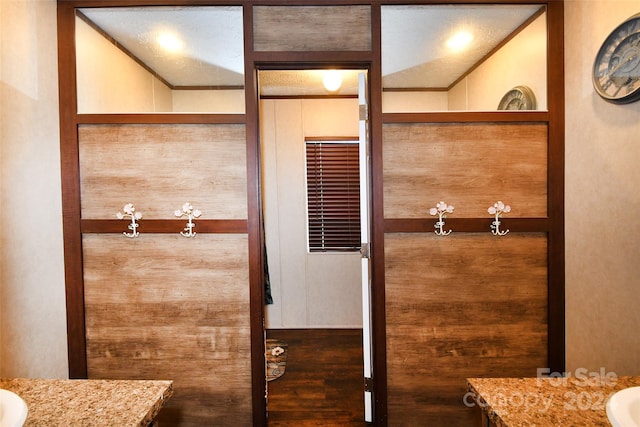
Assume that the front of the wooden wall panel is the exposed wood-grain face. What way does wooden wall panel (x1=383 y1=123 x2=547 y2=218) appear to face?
toward the camera

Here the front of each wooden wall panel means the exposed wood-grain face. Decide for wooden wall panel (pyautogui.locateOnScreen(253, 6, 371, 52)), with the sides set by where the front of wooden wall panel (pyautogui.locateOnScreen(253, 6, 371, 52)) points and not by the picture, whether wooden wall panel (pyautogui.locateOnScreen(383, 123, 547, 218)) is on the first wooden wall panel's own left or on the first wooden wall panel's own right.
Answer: on the first wooden wall panel's own left

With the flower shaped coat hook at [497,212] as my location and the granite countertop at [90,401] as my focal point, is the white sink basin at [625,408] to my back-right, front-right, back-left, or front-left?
front-left

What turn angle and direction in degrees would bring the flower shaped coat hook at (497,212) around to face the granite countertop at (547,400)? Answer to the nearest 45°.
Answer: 0° — it already faces it

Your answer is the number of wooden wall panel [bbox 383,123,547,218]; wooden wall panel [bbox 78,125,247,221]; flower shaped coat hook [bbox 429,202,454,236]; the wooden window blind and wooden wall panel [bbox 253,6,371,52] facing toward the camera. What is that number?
5

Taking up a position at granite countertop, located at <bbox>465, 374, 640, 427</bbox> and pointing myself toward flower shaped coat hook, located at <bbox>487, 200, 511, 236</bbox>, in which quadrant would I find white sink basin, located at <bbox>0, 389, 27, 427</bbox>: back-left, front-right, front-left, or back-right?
back-left

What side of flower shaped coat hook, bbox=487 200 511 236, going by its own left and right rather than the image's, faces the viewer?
front

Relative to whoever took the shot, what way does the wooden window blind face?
facing the viewer

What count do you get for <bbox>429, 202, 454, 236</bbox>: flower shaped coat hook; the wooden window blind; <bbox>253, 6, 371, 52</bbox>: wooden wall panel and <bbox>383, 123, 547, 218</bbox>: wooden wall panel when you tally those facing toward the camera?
4

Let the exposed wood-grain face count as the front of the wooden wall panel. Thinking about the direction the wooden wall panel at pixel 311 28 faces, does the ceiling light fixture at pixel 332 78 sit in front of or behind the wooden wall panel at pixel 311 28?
behind

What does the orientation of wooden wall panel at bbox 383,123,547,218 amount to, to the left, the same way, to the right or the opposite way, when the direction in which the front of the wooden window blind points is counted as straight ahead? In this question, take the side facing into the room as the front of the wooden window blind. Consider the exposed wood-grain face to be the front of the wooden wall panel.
the same way

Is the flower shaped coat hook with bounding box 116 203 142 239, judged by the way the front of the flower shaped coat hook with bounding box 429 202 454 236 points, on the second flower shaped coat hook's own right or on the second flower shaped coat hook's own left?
on the second flower shaped coat hook's own right

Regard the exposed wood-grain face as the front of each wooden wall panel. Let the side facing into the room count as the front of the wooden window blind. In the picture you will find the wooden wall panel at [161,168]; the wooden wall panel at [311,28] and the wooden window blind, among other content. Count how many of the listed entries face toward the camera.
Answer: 3
